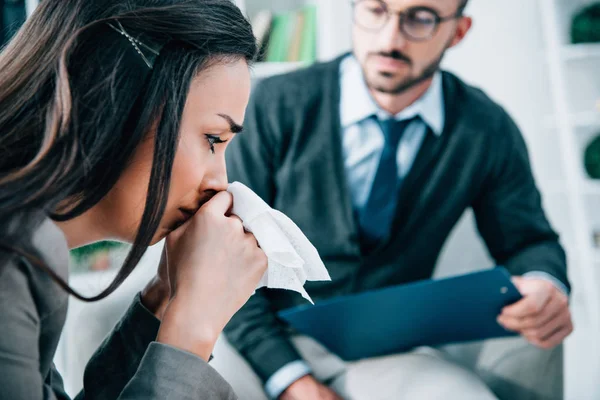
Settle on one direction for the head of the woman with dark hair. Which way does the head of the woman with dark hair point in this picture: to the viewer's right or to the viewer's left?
to the viewer's right

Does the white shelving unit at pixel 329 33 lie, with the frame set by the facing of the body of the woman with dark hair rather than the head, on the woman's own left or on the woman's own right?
on the woman's own left

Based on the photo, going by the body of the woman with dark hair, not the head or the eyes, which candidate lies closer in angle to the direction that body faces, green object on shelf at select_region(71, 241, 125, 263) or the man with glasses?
the man with glasses

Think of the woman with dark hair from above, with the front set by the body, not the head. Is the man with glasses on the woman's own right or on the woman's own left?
on the woman's own left

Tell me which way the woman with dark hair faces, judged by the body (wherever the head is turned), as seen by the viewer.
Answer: to the viewer's right

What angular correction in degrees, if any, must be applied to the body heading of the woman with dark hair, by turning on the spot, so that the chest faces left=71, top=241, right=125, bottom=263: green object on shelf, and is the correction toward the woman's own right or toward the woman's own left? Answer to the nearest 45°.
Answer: approximately 90° to the woman's own left

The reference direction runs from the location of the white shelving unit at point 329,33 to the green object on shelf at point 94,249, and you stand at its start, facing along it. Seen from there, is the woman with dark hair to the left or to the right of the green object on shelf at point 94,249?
left

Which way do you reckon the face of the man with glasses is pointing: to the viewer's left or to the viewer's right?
to the viewer's left

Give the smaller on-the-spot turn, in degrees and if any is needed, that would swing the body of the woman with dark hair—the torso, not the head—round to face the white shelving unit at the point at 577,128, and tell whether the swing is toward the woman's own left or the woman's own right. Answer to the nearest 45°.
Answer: approximately 45° to the woman's own left

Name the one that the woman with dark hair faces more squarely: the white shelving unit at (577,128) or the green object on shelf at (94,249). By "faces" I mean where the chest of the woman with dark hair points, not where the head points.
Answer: the white shelving unit
